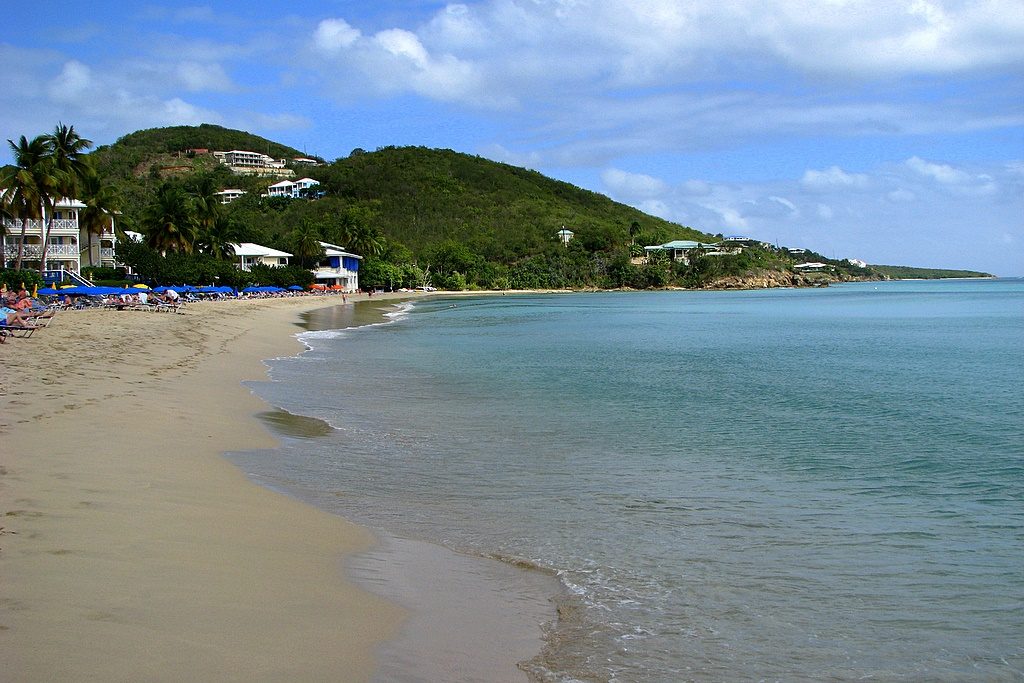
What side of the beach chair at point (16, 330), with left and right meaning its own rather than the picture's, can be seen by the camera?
right

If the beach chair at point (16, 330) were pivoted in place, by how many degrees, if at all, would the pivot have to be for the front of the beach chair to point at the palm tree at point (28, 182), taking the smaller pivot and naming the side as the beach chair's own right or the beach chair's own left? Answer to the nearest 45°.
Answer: approximately 90° to the beach chair's own left

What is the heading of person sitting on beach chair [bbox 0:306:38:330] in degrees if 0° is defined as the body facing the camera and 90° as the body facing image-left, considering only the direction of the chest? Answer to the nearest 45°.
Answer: approximately 270°

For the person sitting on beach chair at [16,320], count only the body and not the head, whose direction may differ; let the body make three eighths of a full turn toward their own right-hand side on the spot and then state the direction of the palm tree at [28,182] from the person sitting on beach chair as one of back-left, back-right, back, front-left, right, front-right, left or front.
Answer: back-right
